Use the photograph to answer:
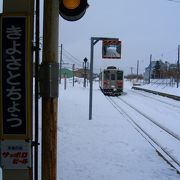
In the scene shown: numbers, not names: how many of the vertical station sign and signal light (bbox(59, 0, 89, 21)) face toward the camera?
2

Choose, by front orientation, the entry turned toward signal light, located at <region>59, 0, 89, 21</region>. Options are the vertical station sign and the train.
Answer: the train

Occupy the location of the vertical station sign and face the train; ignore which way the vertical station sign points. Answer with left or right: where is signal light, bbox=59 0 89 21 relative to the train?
right

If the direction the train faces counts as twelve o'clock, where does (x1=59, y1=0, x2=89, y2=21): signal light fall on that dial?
The signal light is roughly at 12 o'clock from the train.

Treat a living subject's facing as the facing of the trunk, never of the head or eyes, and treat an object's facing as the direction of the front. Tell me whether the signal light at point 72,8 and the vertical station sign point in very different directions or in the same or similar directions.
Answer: same or similar directions

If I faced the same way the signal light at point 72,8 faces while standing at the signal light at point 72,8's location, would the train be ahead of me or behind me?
behind

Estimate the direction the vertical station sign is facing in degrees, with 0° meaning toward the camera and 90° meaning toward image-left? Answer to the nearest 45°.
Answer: approximately 0°

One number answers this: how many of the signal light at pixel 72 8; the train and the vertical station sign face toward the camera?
3

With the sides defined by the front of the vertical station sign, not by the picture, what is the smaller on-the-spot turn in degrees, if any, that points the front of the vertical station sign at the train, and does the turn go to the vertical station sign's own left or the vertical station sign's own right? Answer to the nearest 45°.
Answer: approximately 180°

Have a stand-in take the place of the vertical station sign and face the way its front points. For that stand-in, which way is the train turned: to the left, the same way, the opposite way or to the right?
the same way

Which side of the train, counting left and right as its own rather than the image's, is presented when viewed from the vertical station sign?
front

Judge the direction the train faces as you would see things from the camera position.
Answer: facing the viewer

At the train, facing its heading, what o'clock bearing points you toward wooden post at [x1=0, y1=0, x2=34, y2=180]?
The wooden post is roughly at 12 o'clock from the train.

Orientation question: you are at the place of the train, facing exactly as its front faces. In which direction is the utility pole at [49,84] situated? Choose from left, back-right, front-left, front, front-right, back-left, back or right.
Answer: front

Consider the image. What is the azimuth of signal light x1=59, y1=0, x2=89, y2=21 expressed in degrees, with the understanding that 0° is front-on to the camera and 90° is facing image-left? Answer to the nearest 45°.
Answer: approximately 0°

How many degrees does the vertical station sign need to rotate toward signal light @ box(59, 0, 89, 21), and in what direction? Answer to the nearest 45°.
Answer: approximately 135° to its left
